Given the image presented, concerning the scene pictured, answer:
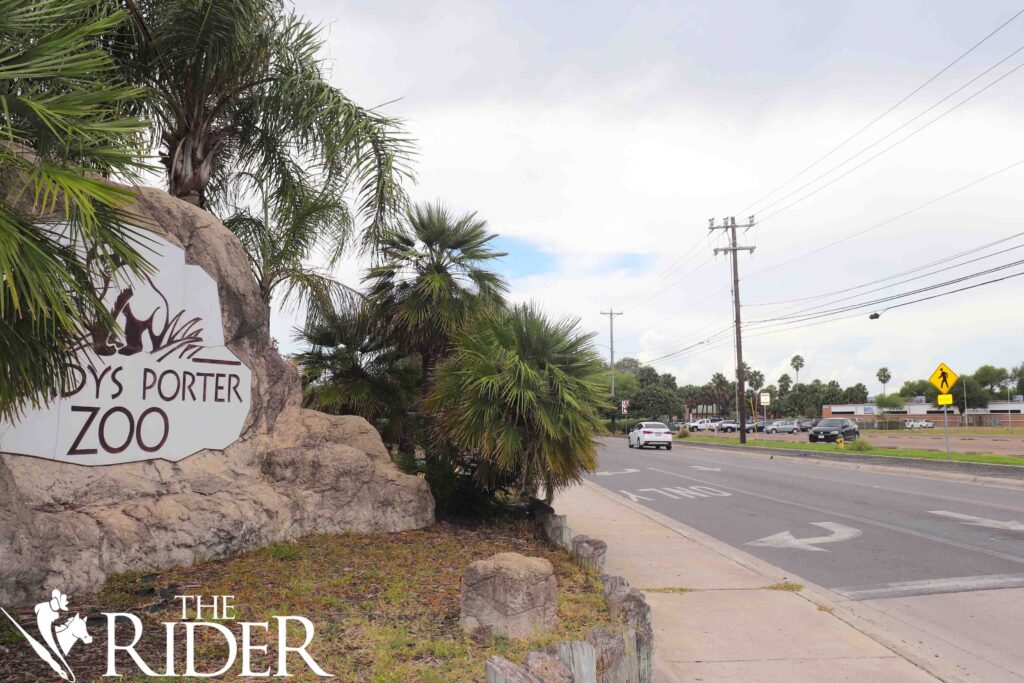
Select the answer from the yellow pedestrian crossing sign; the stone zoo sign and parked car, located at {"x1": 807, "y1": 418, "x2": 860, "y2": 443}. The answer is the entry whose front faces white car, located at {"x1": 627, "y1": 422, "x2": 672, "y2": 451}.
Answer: the parked car

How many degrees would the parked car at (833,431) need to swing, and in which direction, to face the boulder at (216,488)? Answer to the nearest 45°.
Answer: approximately 45° to its left

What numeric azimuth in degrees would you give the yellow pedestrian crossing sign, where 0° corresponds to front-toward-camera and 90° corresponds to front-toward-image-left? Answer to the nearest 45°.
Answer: approximately 0°

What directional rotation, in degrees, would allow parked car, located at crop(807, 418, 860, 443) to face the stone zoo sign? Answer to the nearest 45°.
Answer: approximately 45° to its left

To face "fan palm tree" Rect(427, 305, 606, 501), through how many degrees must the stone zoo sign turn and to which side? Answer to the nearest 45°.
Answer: approximately 90° to its left

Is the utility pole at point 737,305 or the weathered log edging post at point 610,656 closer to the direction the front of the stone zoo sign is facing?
the weathered log edging post

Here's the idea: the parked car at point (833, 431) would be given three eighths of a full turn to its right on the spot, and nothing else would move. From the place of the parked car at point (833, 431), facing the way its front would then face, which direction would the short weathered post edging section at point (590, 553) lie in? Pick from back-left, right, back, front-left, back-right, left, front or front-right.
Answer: back

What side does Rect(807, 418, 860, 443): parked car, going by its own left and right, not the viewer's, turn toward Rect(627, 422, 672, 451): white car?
front

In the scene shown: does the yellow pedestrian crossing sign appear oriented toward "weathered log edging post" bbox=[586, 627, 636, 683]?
yes

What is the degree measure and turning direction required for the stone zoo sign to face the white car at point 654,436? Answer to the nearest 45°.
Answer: approximately 135° to its left

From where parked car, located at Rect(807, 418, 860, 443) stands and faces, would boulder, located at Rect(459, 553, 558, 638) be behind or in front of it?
in front

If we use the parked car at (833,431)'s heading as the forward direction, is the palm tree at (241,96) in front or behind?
in front

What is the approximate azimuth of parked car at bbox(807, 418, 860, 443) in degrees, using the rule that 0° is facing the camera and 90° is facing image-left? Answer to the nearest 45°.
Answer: approximately 45°

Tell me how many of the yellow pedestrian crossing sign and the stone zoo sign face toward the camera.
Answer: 2

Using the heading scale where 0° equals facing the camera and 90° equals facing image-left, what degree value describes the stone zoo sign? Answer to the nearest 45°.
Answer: approximately 0°
